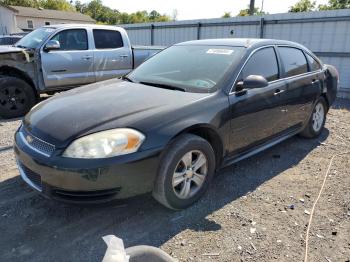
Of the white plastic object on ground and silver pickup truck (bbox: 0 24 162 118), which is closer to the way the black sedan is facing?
the white plastic object on ground

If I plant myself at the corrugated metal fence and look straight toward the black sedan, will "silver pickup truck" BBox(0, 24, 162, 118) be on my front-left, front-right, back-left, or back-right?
front-right

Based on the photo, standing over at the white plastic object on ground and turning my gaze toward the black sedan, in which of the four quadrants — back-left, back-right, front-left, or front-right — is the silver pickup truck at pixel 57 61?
front-left

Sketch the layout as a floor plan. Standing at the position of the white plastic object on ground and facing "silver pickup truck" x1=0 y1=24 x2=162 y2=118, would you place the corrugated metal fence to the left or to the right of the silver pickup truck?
right

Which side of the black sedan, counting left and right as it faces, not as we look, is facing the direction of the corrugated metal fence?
back

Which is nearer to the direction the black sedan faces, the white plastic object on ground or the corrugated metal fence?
the white plastic object on ground

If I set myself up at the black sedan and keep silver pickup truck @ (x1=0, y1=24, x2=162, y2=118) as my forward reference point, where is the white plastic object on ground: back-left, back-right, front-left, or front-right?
back-left

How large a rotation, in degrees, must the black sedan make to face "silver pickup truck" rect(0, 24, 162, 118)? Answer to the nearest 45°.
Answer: approximately 90° to its right

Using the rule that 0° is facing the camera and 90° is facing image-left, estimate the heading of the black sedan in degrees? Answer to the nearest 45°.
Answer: approximately 45°

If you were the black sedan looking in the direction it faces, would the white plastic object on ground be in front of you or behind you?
in front

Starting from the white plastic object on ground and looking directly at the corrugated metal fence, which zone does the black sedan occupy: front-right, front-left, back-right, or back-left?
front-left
